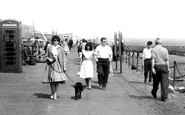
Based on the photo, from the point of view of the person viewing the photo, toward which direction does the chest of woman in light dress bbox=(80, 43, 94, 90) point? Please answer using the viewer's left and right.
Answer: facing the viewer

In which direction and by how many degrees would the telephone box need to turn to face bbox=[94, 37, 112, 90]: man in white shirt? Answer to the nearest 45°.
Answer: approximately 45° to its left

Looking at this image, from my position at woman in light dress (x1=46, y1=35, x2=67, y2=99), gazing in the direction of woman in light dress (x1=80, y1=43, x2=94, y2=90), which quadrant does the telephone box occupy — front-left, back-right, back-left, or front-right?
front-left

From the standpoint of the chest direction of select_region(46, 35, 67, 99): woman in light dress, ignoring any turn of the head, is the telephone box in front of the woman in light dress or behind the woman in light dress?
behind

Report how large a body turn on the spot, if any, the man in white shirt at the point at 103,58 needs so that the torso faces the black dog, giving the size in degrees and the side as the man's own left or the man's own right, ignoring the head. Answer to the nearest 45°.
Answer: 0° — they already face it

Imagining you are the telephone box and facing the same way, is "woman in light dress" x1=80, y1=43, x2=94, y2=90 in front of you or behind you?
in front

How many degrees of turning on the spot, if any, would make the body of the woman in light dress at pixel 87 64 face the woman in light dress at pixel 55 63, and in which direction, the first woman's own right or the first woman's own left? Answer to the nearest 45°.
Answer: approximately 45° to the first woman's own right

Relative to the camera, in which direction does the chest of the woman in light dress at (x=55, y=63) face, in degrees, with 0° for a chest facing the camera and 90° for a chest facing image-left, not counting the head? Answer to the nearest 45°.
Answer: approximately 0°

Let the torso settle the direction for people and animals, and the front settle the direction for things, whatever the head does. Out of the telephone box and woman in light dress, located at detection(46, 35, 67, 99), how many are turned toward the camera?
2

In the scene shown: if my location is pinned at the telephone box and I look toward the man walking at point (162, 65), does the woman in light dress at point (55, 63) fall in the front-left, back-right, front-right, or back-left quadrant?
front-right

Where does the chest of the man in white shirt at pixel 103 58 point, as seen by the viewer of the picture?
toward the camera

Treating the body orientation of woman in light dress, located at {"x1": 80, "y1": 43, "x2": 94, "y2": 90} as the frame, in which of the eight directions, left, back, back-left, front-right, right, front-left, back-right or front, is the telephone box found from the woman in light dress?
back-right

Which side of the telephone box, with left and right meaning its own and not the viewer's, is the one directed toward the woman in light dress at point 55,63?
front

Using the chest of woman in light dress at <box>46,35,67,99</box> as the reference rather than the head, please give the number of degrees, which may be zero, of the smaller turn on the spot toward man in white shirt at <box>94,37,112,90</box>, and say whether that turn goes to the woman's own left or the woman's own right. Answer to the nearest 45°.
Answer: approximately 135° to the woman's own left
